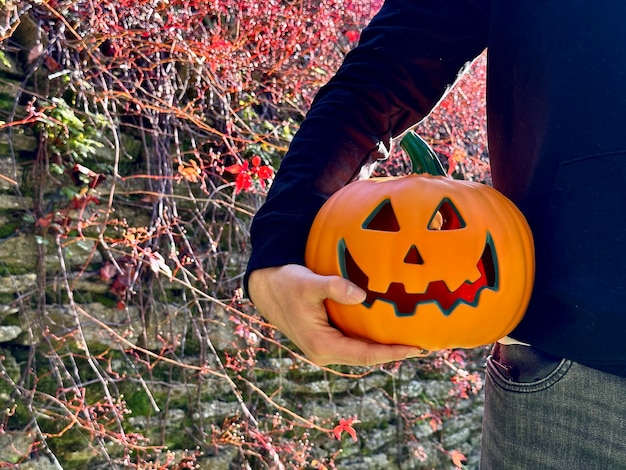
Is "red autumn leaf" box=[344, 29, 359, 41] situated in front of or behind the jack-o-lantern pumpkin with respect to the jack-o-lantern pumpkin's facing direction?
behind

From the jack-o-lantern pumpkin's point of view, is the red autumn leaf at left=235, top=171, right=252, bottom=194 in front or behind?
behind

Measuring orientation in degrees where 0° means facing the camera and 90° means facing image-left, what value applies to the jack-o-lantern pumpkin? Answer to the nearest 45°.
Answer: approximately 0°
